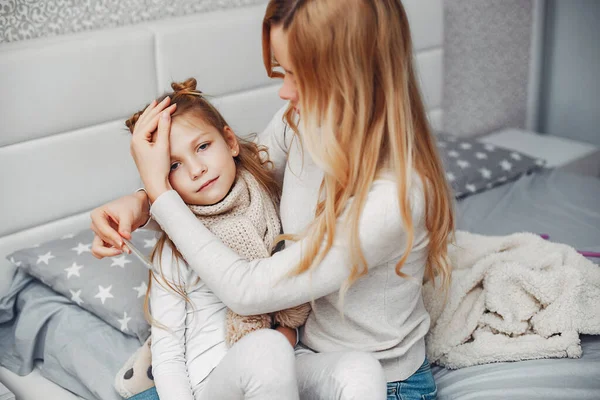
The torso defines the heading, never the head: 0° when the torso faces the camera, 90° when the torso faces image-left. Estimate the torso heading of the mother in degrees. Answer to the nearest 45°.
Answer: approximately 90°

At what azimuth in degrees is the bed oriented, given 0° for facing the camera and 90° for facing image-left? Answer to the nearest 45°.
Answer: approximately 315°

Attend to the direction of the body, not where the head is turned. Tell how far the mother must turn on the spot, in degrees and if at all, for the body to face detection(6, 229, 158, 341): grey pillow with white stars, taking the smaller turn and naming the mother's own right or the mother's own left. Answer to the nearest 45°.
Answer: approximately 45° to the mother's own right

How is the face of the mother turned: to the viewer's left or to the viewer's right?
to the viewer's left
